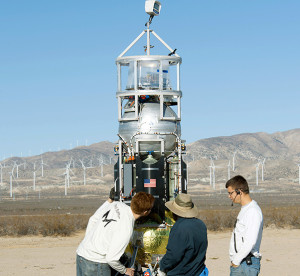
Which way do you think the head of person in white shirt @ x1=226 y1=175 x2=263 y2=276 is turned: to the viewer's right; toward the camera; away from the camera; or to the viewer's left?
to the viewer's left

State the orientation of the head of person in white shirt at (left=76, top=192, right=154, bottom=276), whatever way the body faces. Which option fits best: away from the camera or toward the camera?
away from the camera

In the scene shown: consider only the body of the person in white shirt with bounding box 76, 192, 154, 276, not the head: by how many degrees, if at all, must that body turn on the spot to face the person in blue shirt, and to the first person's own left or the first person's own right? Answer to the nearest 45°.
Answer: approximately 45° to the first person's own right

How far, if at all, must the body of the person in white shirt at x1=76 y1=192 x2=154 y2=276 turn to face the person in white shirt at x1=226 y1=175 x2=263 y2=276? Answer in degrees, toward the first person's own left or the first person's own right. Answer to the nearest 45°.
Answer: approximately 45° to the first person's own right

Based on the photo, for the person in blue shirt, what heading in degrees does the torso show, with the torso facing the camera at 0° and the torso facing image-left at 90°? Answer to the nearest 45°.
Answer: approximately 135°

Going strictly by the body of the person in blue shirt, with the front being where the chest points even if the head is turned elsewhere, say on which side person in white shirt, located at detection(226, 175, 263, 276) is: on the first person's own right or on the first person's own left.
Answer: on the first person's own right

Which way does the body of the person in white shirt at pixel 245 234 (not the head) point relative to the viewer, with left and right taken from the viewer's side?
facing to the left of the viewer

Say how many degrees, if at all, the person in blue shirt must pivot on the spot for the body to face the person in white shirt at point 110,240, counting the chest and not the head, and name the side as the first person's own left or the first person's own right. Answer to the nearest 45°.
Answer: approximately 45° to the first person's own left

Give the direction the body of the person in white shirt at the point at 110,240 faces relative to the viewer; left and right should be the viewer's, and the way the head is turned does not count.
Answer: facing away from the viewer and to the right of the viewer

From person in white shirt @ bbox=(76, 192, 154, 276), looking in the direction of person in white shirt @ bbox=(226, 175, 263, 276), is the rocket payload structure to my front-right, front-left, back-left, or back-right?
front-left

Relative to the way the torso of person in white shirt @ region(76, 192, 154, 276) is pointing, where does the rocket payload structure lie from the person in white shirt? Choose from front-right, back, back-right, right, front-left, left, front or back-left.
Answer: front-left

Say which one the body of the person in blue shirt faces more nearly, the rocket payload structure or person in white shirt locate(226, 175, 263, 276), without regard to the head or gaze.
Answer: the rocket payload structure
